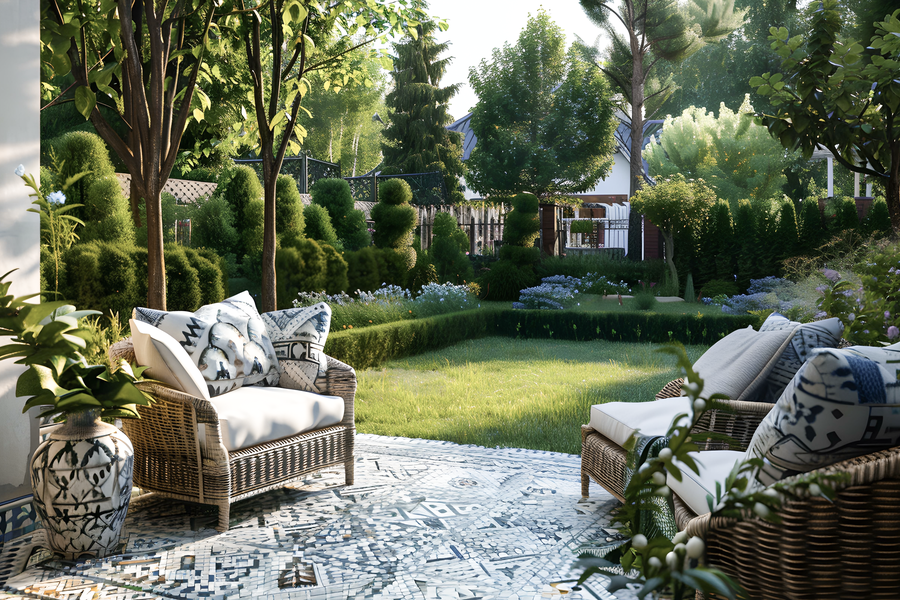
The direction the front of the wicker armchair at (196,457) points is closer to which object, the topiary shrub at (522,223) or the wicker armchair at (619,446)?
the wicker armchair

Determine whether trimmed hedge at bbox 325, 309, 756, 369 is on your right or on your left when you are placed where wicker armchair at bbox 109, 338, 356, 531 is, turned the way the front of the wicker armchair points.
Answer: on your left

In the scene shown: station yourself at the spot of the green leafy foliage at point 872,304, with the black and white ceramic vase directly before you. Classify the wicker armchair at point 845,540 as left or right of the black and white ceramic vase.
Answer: left

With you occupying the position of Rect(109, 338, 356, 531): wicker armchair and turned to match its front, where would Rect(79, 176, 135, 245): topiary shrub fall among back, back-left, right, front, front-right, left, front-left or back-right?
back-left

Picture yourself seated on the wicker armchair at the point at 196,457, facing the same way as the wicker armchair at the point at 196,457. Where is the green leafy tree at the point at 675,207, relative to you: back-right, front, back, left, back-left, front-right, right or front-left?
left

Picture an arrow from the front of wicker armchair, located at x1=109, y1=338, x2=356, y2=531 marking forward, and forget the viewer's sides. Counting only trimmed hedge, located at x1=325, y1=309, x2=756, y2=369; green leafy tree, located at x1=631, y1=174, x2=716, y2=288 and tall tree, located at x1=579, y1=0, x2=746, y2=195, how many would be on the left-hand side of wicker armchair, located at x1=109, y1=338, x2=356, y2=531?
3

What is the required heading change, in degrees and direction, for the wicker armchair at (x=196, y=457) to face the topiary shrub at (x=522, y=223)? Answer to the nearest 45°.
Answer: approximately 90° to its left

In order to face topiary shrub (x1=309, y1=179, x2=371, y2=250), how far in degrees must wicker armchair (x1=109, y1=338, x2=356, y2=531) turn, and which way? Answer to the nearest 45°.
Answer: approximately 135° to its left

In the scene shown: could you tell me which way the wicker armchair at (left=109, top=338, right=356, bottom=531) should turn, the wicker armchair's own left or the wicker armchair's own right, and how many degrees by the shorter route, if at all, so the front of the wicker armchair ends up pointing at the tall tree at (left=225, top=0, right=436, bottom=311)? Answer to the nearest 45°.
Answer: approximately 135° to the wicker armchair's own left

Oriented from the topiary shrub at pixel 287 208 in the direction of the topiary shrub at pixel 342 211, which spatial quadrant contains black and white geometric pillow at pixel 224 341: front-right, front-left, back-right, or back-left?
back-right

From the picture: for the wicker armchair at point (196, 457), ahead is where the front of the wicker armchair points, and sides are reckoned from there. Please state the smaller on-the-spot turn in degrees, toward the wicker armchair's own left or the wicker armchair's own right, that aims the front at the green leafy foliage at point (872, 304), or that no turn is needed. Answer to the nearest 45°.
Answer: approximately 45° to the wicker armchair's own left

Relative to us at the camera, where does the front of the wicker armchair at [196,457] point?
facing the viewer and to the right of the viewer

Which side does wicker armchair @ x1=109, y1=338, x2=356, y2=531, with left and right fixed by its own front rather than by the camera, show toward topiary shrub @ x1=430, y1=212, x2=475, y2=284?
left

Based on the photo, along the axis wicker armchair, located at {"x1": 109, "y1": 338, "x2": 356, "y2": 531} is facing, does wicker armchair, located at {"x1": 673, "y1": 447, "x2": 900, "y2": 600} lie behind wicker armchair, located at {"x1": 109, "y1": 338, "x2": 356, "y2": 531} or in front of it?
in front
